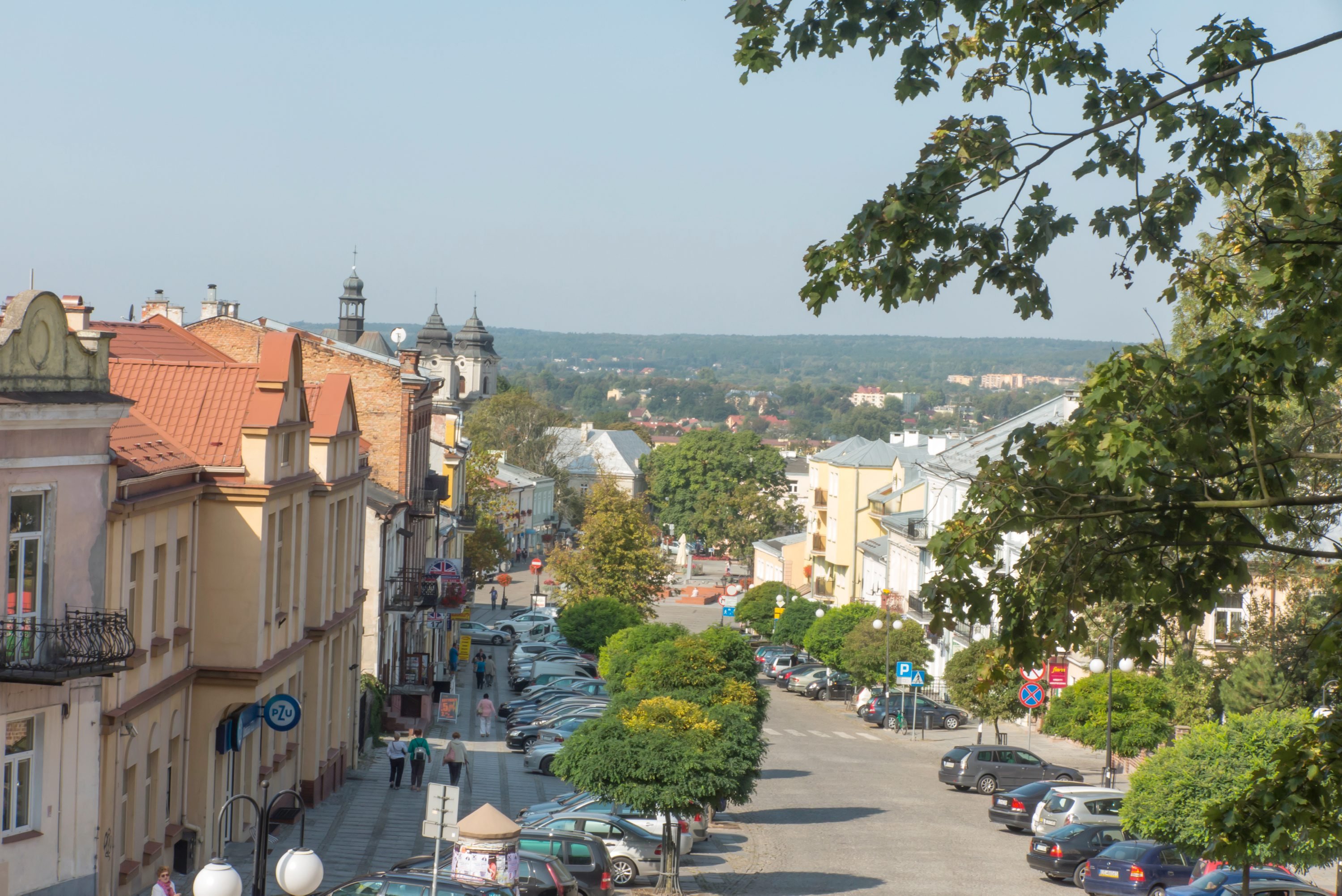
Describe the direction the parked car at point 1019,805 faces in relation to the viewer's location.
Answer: facing away from the viewer and to the right of the viewer

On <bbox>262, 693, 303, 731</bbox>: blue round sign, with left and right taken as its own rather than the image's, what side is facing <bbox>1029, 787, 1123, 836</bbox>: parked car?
left

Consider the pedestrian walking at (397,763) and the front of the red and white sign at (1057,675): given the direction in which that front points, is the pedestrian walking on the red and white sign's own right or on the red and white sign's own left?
on the red and white sign's own right

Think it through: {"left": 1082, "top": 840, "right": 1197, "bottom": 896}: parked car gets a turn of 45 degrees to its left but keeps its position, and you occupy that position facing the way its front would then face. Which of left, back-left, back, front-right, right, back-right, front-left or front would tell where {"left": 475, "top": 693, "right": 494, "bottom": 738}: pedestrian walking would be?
front-left
